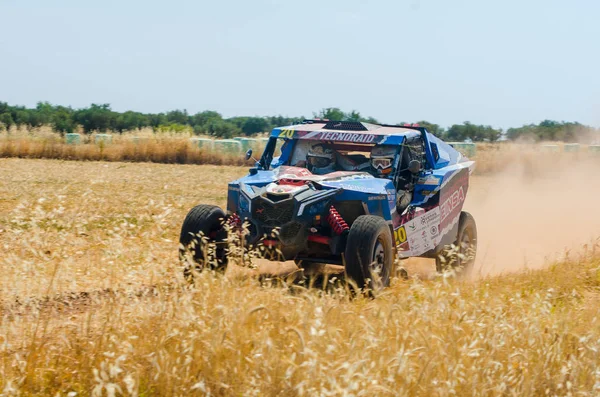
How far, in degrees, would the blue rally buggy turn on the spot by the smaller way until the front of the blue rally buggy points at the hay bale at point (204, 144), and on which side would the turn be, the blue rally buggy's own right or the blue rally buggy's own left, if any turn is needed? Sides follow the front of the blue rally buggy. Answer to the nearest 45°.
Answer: approximately 135° to the blue rally buggy's own right

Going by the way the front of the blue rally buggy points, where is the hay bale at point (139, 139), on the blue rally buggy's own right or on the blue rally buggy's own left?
on the blue rally buggy's own right

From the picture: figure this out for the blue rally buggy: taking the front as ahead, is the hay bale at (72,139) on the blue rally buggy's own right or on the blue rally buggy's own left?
on the blue rally buggy's own right

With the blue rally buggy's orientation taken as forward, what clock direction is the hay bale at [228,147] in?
The hay bale is roughly at 4 o'clock from the blue rally buggy.

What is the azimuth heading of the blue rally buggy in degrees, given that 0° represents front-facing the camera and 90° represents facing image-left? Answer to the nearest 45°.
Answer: approximately 45°

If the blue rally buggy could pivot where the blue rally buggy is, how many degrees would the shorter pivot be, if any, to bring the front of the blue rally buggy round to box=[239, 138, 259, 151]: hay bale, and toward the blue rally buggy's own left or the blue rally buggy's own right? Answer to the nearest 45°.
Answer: approximately 135° to the blue rally buggy's own right

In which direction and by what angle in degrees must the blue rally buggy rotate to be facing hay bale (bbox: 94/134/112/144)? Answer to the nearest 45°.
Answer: approximately 90° to its right
